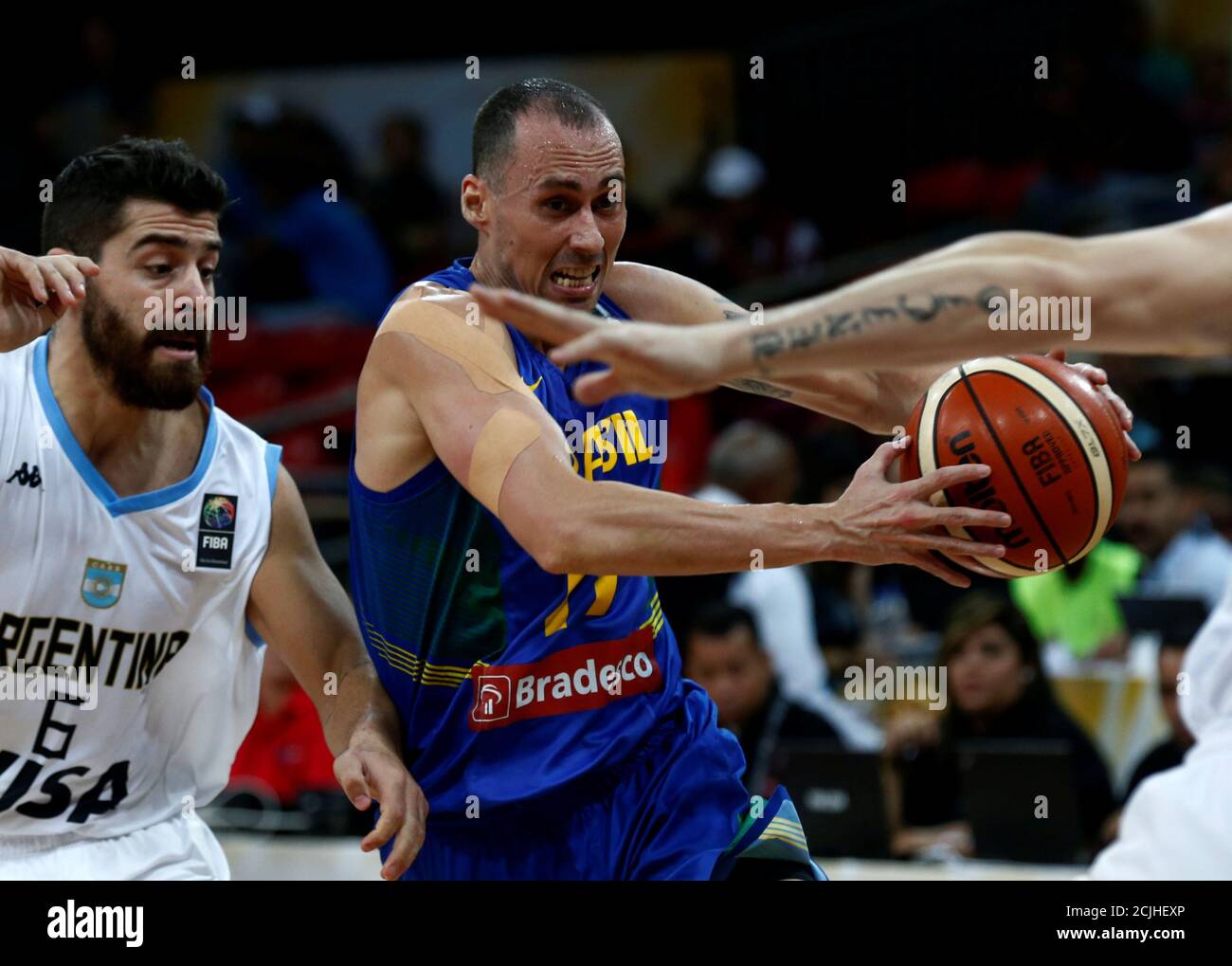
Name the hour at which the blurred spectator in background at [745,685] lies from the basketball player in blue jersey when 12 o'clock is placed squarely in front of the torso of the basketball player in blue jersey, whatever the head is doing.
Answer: The blurred spectator in background is roughly at 8 o'clock from the basketball player in blue jersey.

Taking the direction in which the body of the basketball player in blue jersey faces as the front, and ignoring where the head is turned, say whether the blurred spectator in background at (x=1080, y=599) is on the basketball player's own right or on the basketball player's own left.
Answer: on the basketball player's own left

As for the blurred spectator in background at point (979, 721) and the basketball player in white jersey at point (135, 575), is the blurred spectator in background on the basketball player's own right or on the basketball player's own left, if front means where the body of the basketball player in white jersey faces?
on the basketball player's own left

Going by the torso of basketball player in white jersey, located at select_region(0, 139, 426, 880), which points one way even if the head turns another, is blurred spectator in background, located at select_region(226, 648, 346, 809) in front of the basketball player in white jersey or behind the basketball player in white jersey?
behind

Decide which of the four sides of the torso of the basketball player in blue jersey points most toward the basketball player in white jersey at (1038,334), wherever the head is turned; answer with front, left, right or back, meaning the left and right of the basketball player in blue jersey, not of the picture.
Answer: front

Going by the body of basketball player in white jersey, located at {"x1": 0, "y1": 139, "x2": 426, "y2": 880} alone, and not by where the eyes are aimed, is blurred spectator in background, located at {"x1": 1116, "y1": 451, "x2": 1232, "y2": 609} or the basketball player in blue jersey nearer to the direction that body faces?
the basketball player in blue jersey

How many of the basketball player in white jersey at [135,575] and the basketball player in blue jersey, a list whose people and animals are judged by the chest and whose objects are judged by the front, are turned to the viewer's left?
0

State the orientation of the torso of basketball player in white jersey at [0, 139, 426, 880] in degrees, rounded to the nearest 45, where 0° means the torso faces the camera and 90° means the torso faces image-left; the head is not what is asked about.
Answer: approximately 0°
